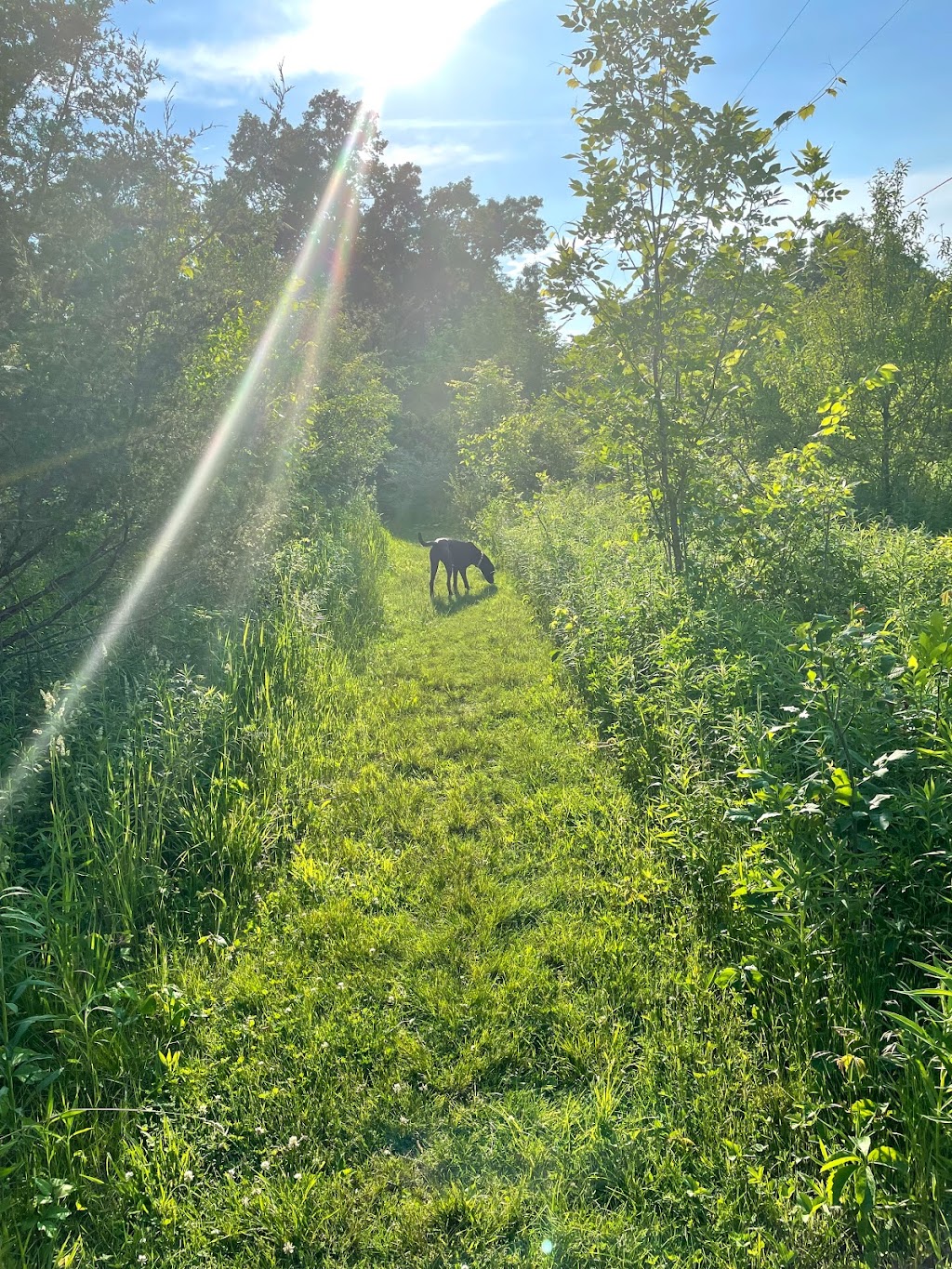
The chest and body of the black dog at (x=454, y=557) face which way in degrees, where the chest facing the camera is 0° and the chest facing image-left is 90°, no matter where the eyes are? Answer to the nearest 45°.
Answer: approximately 270°

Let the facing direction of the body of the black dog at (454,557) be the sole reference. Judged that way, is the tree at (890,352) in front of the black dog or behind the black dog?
in front
